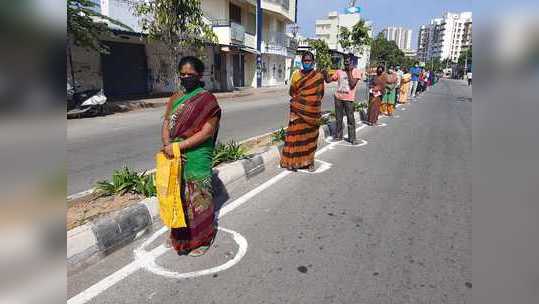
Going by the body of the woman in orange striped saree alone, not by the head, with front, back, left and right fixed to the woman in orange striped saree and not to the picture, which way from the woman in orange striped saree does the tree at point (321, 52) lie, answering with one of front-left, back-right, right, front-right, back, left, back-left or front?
back

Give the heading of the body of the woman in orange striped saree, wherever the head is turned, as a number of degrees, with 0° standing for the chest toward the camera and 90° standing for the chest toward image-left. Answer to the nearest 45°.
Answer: approximately 0°

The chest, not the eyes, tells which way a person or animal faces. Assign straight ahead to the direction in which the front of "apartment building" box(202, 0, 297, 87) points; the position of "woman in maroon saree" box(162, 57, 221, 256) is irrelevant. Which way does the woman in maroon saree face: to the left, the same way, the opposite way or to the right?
to the right

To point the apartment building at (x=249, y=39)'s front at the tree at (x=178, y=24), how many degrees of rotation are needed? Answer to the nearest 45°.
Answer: approximately 45° to its right

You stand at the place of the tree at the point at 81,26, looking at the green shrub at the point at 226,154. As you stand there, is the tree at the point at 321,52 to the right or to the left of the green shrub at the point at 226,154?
left

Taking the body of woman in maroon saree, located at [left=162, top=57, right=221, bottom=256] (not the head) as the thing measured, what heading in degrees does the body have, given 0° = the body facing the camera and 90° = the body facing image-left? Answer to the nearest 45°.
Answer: approximately 45°

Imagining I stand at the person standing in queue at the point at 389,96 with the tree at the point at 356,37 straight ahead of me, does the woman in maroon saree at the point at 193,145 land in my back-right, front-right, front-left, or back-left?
back-left
